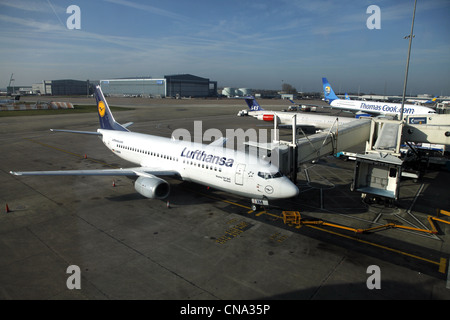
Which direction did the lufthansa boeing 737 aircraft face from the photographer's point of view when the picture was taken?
facing the viewer and to the right of the viewer

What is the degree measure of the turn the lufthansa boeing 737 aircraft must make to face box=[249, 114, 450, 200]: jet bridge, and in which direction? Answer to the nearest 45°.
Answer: approximately 45° to its left
